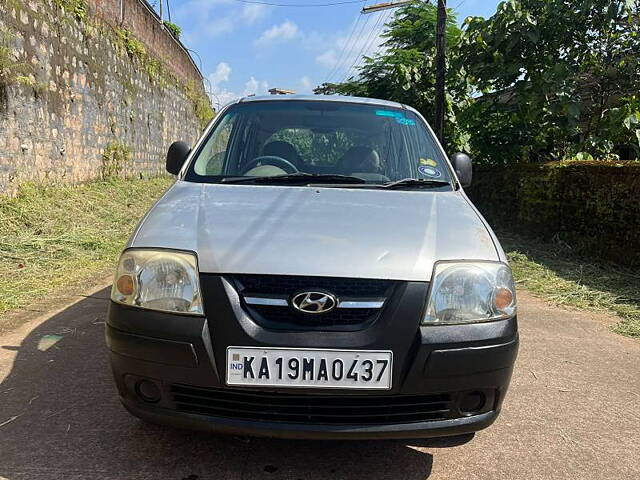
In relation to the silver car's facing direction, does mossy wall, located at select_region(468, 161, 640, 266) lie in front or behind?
behind

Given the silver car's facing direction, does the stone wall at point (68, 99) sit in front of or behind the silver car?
behind

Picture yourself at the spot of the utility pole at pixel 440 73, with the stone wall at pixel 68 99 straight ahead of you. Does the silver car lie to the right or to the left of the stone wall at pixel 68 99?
left

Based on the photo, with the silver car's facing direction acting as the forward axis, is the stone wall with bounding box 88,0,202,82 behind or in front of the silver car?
behind

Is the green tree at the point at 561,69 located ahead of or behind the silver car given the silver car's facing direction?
behind

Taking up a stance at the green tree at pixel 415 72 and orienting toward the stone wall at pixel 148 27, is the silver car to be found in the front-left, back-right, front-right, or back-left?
front-left

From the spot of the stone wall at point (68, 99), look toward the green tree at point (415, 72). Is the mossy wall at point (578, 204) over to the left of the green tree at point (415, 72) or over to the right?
right

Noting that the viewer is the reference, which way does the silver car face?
facing the viewer

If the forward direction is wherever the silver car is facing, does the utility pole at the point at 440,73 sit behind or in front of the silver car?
behind
